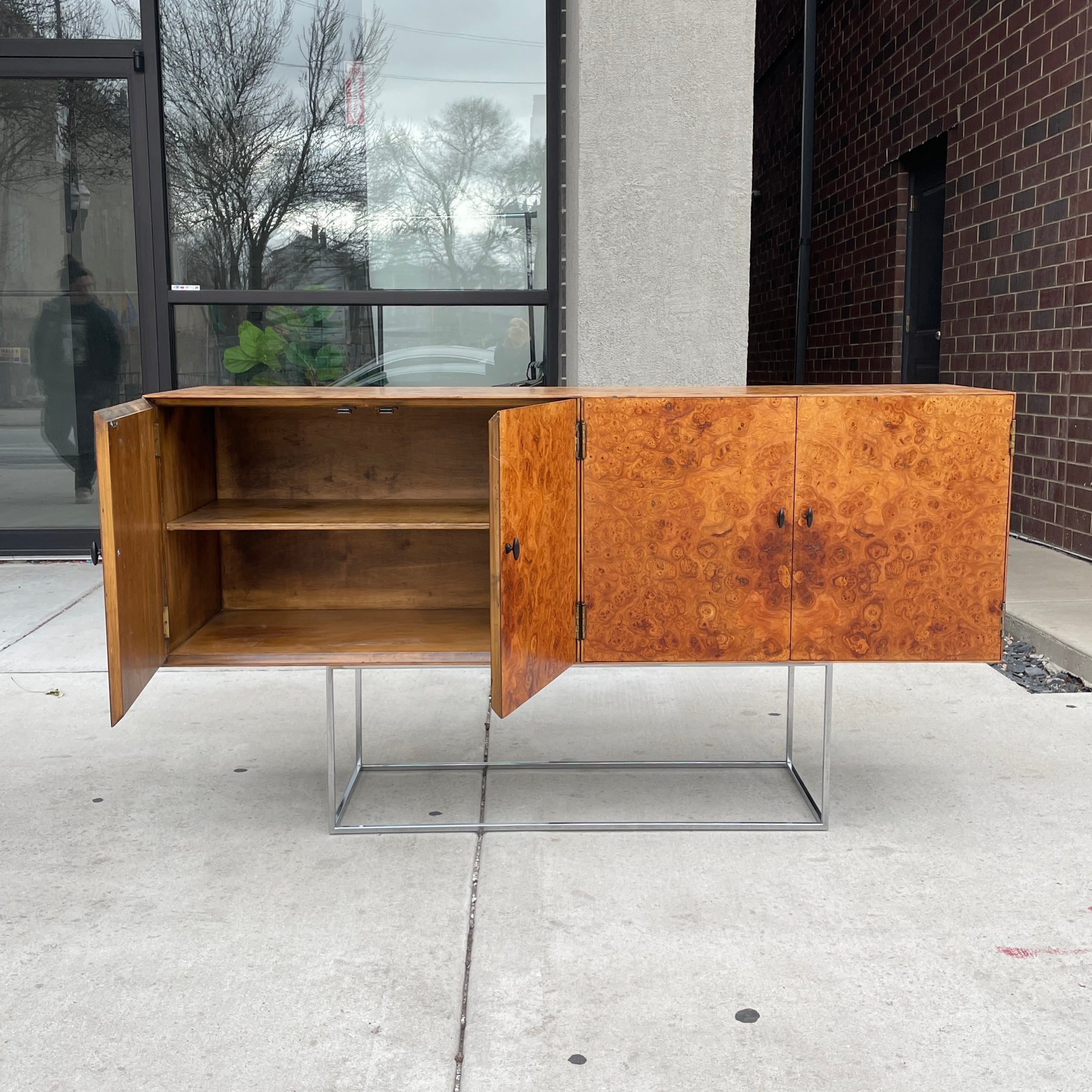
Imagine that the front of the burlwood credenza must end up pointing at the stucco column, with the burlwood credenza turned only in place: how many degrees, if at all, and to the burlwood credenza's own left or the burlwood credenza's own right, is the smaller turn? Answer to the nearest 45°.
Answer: approximately 180°

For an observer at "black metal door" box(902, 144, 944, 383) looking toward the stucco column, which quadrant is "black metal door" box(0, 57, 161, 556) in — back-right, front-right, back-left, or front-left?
front-right

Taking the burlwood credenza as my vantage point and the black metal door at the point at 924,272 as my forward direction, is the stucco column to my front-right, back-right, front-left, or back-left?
front-left

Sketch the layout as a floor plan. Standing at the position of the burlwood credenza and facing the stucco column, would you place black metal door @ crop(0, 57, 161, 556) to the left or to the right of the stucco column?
left

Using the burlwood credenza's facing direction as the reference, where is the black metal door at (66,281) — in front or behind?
behind

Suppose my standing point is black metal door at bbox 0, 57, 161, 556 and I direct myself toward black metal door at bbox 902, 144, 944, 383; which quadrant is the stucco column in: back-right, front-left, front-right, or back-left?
front-right

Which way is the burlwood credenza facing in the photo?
toward the camera

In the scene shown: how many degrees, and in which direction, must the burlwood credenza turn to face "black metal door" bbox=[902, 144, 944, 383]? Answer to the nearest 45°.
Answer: approximately 180°

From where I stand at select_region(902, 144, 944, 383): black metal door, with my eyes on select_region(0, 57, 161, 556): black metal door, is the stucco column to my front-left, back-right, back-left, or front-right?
front-left

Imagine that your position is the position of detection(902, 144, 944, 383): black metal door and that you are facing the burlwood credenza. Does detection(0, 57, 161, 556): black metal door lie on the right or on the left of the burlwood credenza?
right

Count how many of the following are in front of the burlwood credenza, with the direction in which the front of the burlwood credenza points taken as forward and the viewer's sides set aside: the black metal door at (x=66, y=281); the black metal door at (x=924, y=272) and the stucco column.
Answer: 0
